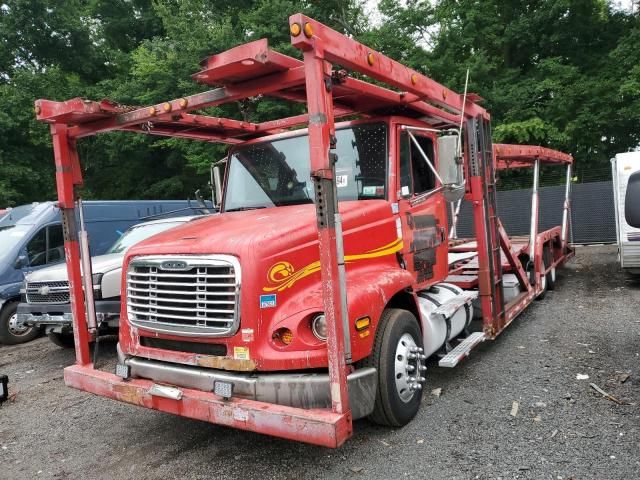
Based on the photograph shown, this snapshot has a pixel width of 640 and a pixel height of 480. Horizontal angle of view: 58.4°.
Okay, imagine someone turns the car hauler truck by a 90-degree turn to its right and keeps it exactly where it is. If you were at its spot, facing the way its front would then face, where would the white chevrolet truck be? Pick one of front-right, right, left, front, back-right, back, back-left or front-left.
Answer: front

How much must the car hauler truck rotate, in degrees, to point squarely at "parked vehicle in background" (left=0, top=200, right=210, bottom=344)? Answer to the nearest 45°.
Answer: approximately 90° to its right

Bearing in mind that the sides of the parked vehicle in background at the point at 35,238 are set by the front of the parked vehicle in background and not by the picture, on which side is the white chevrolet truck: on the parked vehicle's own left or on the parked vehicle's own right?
on the parked vehicle's own left

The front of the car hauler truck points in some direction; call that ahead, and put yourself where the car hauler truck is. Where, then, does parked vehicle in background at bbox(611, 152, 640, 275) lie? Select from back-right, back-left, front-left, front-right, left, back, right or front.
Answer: back

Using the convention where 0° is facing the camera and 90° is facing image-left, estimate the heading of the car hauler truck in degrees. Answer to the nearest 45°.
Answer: approximately 45°

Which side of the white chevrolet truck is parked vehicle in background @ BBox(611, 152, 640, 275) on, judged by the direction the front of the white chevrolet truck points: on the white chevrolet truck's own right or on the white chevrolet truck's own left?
on the white chevrolet truck's own left

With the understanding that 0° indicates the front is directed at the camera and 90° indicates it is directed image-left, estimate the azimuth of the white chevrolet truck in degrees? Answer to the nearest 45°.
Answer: approximately 45°
